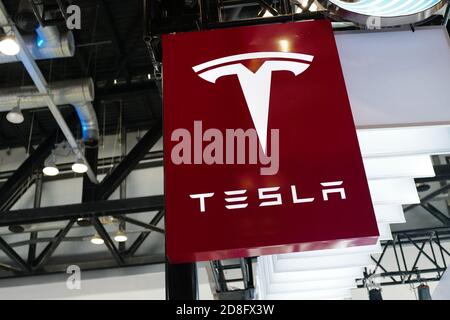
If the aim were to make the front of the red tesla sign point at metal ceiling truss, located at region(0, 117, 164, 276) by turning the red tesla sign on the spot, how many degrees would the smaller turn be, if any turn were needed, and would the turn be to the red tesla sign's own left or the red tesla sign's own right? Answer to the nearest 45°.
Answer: approximately 135° to the red tesla sign's own right

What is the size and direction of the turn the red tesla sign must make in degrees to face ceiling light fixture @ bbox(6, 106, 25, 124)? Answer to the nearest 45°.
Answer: approximately 135° to its right

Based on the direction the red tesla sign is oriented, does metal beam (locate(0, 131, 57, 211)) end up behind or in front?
behind

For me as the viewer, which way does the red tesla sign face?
facing the viewer

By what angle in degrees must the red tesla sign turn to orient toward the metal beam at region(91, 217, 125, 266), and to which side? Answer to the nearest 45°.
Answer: approximately 135° to its right

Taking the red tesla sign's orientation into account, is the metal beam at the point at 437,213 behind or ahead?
behind

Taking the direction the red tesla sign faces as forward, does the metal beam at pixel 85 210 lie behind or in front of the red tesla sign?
behind

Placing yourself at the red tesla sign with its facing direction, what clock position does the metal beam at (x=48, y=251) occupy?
The metal beam is roughly at 5 o'clock from the red tesla sign.
